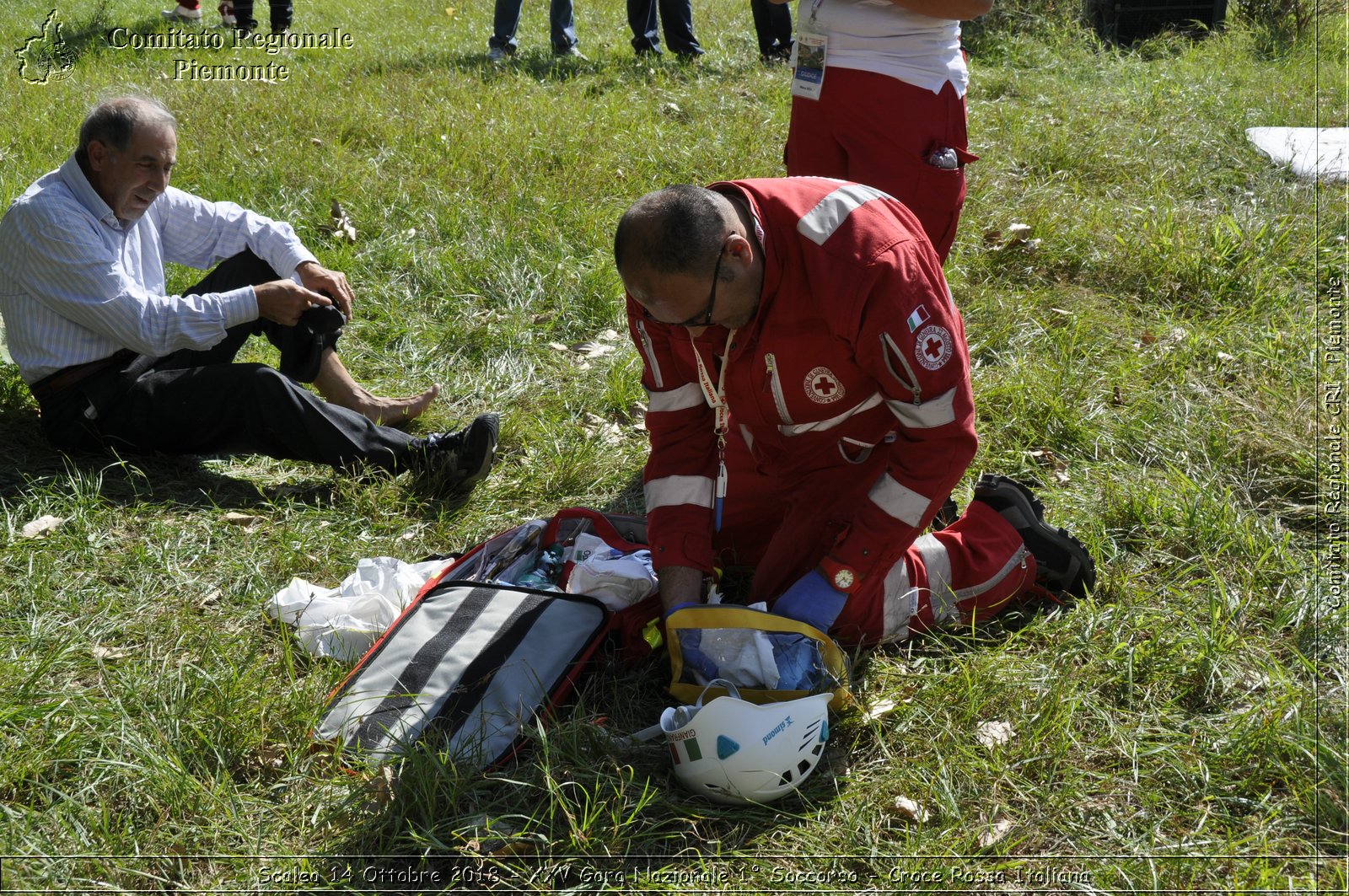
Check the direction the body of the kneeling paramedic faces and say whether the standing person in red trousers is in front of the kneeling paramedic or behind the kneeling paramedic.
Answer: behind

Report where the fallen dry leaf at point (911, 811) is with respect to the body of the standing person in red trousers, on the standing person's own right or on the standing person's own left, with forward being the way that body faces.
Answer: on the standing person's own left

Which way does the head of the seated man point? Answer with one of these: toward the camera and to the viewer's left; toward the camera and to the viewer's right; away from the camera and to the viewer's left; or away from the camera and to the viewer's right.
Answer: toward the camera and to the viewer's right

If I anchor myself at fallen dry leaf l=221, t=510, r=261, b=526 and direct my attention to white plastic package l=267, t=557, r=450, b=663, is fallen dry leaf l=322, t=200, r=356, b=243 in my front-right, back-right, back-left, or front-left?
back-left

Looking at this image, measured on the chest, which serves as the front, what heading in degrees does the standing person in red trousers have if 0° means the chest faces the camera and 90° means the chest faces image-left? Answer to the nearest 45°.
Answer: approximately 45°
